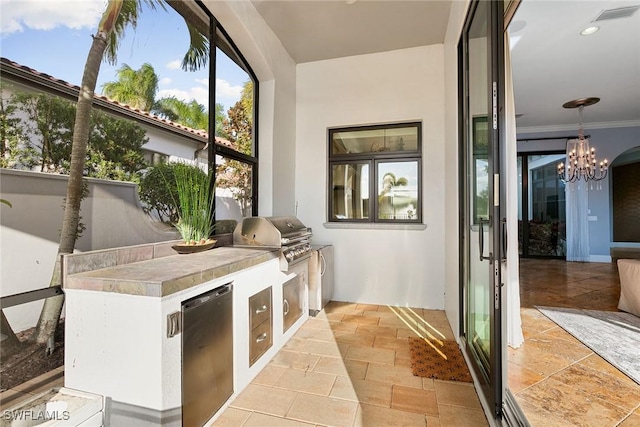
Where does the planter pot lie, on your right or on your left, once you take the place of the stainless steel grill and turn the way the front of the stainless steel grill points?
on your right

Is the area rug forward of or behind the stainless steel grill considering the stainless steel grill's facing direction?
forward

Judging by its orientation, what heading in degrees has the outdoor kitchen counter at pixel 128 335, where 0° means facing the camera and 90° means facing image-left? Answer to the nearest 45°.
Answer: approximately 315°

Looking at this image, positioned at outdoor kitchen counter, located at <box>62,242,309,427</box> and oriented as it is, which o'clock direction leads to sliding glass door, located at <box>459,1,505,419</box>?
The sliding glass door is roughly at 11 o'clock from the outdoor kitchen counter.

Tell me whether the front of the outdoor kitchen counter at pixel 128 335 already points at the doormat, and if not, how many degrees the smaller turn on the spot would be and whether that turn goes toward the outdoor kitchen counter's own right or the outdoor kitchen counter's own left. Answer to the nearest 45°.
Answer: approximately 45° to the outdoor kitchen counter's own left

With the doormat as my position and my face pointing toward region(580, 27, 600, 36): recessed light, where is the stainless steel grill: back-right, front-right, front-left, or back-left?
back-left

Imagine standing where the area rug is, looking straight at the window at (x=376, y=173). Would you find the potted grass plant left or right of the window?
left

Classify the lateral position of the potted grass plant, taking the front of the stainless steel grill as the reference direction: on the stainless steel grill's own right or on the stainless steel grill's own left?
on the stainless steel grill's own right

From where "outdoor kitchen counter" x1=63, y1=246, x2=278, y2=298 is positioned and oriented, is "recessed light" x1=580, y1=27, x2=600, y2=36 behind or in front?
in front
